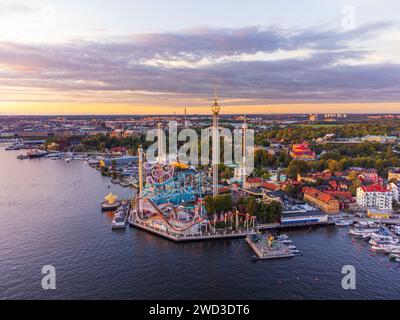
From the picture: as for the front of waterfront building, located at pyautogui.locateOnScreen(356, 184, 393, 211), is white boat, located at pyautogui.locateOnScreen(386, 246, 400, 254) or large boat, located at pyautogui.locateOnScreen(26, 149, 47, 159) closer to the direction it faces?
the white boat

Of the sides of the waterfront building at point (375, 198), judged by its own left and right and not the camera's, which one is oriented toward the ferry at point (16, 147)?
right

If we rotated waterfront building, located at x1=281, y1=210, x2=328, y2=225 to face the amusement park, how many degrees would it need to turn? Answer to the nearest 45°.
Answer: approximately 90° to its right

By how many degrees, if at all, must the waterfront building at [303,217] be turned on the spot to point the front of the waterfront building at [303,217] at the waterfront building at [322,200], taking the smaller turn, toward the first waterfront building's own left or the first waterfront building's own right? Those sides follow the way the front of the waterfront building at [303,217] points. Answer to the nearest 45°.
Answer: approximately 180°

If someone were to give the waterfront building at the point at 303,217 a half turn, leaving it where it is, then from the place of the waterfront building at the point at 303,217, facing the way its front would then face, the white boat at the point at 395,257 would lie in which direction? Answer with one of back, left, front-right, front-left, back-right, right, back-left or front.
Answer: back-right

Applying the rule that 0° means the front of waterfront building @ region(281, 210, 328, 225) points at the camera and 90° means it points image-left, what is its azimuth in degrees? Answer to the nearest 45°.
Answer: approximately 0°

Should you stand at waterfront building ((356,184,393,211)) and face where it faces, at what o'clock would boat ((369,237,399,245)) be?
The boat is roughly at 12 o'clock from the waterfront building.

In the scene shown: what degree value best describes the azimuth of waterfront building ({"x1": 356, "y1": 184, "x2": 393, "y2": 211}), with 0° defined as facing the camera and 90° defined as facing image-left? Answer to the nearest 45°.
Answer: approximately 0°

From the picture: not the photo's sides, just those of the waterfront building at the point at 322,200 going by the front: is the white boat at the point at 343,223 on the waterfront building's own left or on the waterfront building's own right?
on the waterfront building's own left

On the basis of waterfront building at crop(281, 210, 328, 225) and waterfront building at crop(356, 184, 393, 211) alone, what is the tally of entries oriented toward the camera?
2

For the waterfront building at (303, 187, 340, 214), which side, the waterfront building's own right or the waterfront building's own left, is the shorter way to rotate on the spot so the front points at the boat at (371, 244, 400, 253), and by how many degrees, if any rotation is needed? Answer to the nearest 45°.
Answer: approximately 90° to the waterfront building's own left

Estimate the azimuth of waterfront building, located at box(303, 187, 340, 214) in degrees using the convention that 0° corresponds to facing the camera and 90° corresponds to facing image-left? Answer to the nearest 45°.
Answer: approximately 45°

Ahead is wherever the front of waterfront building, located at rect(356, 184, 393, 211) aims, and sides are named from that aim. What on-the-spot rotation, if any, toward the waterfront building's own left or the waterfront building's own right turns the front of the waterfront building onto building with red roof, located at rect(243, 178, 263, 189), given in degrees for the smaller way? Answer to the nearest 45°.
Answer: approximately 90° to the waterfront building's own right

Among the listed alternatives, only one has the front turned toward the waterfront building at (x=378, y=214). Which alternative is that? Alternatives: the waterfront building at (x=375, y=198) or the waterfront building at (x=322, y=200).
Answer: the waterfront building at (x=375, y=198)

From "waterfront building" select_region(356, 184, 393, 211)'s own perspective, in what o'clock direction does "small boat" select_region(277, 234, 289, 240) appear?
The small boat is roughly at 1 o'clock from the waterfront building.

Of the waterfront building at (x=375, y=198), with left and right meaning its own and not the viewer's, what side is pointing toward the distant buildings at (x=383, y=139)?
back

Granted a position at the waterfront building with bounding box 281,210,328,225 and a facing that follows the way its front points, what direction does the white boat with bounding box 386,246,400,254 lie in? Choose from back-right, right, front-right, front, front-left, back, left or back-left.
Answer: front-left
